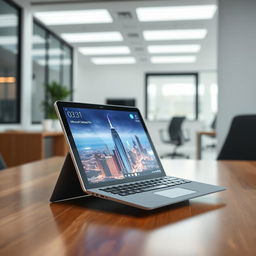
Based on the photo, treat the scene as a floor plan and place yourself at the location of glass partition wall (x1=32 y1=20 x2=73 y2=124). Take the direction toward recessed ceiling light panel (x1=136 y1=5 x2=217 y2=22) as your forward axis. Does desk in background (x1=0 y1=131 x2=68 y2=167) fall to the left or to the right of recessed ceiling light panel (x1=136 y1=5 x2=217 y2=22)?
right

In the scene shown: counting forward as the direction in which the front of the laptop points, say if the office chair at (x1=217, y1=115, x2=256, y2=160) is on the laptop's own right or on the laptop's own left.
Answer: on the laptop's own left

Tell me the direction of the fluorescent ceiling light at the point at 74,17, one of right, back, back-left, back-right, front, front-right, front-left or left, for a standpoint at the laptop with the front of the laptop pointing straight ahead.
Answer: back-left

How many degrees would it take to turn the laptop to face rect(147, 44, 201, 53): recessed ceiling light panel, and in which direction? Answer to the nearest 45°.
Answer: approximately 135° to its left

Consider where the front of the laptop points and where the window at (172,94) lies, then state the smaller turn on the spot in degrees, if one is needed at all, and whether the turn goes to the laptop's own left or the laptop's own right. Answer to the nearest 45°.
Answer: approximately 135° to the laptop's own left

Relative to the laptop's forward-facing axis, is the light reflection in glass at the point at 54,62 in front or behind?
behind

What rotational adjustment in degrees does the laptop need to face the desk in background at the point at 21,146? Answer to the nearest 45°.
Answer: approximately 135° to its left

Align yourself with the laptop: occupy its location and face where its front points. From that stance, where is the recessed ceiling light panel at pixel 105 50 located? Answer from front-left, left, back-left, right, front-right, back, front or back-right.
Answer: back-left

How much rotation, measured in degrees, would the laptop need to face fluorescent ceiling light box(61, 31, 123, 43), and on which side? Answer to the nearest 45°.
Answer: approximately 135° to its left

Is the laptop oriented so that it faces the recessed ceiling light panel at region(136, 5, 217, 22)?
no

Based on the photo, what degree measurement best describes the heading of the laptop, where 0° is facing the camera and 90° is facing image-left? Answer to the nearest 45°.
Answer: approximately 315°

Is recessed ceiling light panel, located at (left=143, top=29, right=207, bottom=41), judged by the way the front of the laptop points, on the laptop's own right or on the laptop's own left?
on the laptop's own left
